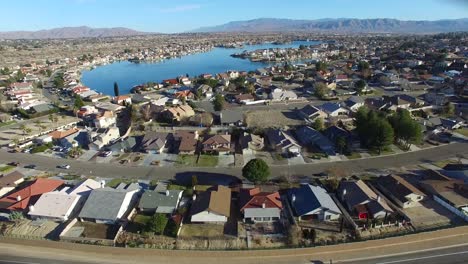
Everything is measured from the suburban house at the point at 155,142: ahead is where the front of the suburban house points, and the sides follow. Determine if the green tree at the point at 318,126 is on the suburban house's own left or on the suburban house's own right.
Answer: on the suburban house's own left

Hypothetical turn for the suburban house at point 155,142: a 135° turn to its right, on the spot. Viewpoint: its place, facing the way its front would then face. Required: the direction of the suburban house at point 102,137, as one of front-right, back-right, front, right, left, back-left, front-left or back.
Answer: front

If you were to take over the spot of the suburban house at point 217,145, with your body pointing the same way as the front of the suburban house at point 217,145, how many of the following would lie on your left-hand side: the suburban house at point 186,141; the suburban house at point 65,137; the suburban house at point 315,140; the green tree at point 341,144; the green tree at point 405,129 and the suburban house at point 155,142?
3

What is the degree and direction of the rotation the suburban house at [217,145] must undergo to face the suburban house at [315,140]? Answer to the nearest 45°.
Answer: approximately 90° to its left

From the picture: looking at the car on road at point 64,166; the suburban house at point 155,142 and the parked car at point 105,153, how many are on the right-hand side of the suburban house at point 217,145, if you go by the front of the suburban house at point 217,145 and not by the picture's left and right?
3

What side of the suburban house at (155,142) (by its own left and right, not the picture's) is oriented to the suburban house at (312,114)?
left

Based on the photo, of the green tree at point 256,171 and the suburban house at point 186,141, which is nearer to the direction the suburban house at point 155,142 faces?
the green tree

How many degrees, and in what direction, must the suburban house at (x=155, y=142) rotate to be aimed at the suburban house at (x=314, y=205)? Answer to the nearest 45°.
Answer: approximately 45° to its left

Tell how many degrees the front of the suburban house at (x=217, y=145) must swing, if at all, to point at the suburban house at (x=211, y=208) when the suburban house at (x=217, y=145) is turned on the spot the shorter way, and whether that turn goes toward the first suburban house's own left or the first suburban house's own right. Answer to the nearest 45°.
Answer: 0° — it already faces it

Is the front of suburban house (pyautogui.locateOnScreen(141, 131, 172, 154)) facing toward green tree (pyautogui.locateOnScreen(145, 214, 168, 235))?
yes

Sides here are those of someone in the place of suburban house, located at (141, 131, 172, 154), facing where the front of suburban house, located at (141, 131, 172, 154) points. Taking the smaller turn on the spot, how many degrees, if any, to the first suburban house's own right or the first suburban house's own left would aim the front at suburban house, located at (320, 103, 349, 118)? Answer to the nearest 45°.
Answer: approximately 90° to the first suburban house's own left

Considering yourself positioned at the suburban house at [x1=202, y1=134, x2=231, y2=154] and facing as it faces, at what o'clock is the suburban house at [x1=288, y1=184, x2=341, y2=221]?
the suburban house at [x1=288, y1=184, x2=341, y2=221] is roughly at 11 o'clock from the suburban house at [x1=202, y1=134, x2=231, y2=154].

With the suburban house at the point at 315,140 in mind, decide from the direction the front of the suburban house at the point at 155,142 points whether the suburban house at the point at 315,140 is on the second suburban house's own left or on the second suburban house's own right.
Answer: on the second suburban house's own left

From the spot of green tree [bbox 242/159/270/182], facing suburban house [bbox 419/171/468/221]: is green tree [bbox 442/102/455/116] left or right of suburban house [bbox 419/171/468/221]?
left

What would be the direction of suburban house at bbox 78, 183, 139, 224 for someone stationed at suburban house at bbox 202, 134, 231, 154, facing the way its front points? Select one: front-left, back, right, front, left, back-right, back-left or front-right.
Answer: front-right
